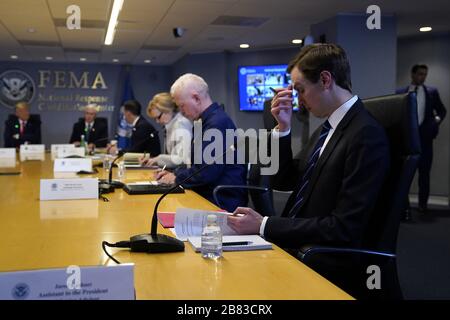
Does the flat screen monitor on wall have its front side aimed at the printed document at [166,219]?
yes

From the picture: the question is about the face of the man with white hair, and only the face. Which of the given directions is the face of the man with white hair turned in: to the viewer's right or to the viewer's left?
to the viewer's left

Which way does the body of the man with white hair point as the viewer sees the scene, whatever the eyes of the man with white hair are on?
to the viewer's left

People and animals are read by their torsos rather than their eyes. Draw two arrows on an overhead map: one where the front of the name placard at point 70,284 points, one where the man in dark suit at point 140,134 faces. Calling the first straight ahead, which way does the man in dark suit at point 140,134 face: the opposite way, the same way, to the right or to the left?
to the right

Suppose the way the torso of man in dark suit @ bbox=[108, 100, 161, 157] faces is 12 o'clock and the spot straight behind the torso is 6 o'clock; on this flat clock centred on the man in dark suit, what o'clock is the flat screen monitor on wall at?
The flat screen monitor on wall is roughly at 4 o'clock from the man in dark suit.

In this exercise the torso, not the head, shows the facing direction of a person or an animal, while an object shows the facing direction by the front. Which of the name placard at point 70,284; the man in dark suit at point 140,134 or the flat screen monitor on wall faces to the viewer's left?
the man in dark suit

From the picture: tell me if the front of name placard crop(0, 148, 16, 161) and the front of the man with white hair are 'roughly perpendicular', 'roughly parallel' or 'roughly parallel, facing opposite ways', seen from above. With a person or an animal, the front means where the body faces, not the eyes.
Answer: roughly perpendicular
